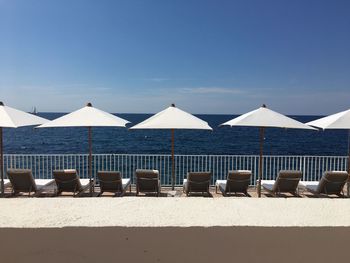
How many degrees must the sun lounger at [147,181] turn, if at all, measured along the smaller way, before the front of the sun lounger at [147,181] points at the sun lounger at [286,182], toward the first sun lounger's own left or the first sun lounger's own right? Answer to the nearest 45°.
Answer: approximately 90° to the first sun lounger's own right

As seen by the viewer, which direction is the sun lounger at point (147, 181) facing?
away from the camera

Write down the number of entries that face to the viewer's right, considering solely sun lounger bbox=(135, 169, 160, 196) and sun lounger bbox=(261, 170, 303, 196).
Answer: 0

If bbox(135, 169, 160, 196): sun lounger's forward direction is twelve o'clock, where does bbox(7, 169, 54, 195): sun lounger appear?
bbox(7, 169, 54, 195): sun lounger is roughly at 9 o'clock from bbox(135, 169, 160, 196): sun lounger.

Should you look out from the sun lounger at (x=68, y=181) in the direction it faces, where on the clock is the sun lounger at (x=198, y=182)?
the sun lounger at (x=198, y=182) is roughly at 2 o'clock from the sun lounger at (x=68, y=181).

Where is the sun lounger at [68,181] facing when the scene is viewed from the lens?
facing away from the viewer and to the right of the viewer

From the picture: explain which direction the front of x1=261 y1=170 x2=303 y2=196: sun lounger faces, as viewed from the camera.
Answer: facing away from the viewer and to the left of the viewer

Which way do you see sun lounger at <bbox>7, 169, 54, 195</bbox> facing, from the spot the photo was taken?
facing away from the viewer and to the right of the viewer
